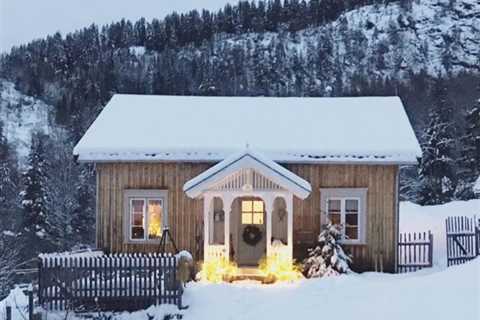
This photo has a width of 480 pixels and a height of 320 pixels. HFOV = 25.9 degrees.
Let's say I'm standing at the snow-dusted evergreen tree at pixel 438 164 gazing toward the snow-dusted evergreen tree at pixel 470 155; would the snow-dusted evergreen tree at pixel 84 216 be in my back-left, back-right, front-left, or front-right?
back-right

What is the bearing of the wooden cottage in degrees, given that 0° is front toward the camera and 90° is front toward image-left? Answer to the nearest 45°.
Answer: approximately 0°

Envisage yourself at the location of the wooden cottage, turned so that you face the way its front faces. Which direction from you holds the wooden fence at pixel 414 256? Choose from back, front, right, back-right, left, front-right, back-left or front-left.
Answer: left

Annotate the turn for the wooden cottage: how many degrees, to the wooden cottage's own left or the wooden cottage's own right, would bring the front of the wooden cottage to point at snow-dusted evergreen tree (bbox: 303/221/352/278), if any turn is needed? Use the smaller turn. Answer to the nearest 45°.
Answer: approximately 45° to the wooden cottage's own left

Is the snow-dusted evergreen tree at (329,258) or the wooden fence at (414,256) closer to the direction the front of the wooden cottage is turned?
the snow-dusted evergreen tree

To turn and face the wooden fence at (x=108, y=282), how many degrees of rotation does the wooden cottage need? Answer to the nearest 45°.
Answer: approximately 45° to its right

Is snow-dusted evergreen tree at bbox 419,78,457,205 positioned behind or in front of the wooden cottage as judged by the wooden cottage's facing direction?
behind

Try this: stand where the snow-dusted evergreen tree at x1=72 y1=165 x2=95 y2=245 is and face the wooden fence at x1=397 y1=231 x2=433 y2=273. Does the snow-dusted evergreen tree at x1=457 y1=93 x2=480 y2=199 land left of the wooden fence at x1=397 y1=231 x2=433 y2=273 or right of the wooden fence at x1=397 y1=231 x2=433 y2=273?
left

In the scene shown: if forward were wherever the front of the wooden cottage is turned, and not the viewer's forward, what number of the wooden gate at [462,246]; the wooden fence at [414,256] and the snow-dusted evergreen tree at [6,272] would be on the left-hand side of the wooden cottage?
2

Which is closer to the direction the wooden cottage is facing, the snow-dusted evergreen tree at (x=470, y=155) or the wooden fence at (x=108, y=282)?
the wooden fence

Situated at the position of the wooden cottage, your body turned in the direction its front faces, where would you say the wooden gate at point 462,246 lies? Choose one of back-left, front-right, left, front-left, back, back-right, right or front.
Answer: left
